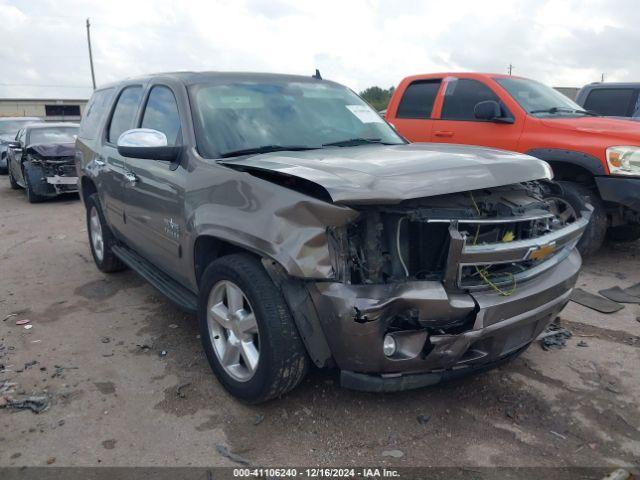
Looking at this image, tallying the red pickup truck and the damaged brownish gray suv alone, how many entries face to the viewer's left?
0

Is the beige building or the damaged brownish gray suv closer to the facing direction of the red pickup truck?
the damaged brownish gray suv

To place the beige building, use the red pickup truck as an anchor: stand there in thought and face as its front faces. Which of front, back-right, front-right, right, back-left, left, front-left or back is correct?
back

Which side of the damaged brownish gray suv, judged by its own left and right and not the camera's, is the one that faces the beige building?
back

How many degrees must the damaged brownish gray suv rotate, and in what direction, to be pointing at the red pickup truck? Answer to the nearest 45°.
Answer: approximately 90° to its left

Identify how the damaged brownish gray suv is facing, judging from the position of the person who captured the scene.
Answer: facing the viewer and to the right of the viewer

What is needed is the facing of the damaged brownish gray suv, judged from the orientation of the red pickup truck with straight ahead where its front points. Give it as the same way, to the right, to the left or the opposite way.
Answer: the same way

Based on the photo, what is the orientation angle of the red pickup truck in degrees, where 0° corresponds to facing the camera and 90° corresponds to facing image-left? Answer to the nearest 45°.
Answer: approximately 315°
